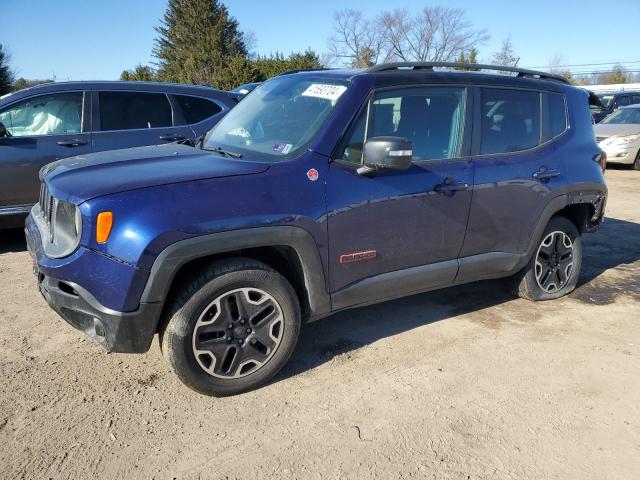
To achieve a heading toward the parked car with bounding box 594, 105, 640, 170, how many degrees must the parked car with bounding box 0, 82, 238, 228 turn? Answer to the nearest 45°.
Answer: approximately 180°

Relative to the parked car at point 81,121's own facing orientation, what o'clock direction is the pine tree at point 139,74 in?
The pine tree is roughly at 3 o'clock from the parked car.

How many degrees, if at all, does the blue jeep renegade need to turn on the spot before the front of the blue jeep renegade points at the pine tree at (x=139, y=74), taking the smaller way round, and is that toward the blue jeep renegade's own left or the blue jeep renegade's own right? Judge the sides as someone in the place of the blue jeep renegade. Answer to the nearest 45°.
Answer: approximately 135° to the blue jeep renegade's own right

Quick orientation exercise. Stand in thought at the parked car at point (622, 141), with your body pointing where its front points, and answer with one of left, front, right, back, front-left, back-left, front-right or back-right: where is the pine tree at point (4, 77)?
front-right

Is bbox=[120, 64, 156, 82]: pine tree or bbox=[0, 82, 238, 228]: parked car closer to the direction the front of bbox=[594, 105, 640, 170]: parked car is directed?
the parked car

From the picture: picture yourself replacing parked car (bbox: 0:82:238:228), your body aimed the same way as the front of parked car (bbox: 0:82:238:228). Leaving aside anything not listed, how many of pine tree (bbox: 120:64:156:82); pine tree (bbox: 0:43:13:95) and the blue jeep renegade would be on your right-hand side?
2

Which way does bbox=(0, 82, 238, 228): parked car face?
to the viewer's left

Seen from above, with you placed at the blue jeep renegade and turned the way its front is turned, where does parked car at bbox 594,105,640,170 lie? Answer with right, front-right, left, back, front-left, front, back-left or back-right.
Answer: back

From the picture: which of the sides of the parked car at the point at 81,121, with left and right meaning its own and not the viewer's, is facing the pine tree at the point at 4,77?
right

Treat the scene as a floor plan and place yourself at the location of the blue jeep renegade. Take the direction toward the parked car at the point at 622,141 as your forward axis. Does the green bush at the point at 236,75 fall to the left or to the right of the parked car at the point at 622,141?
left
